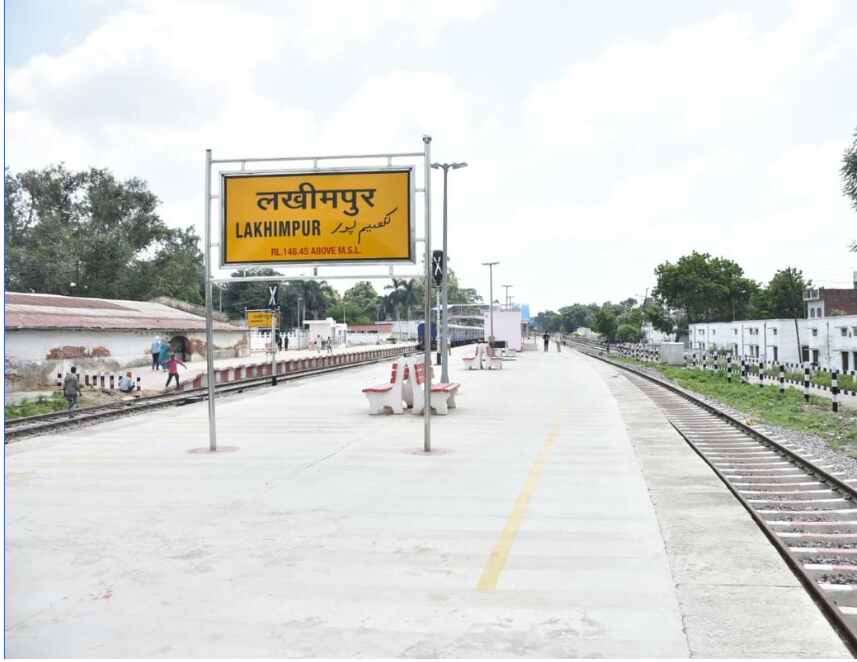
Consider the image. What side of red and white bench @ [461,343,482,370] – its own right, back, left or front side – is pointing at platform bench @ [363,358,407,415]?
left

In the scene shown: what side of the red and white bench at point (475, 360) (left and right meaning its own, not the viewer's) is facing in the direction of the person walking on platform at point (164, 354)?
front

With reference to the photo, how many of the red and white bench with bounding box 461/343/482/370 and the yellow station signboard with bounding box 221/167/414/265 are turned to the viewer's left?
1

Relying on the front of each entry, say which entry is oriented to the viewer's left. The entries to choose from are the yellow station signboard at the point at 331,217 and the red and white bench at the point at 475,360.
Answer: the red and white bench

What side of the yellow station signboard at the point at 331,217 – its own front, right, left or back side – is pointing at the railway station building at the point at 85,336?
back

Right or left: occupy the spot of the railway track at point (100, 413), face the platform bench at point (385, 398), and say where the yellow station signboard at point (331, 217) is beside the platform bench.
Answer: right

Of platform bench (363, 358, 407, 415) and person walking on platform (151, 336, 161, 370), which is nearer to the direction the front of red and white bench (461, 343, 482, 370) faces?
the person walking on platform

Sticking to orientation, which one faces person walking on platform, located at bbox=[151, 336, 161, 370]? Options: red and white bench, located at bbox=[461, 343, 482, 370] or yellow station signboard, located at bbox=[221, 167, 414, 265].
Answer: the red and white bench

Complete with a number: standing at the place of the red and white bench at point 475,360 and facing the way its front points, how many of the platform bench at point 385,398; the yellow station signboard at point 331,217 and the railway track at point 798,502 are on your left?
3

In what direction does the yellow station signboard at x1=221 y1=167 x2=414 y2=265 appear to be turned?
toward the camera

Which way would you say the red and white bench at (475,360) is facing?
to the viewer's left

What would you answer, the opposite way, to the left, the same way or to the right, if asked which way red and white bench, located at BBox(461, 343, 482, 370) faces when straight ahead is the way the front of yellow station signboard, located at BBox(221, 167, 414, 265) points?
to the right

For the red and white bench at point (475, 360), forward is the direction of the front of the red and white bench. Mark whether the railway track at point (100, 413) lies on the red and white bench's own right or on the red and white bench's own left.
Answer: on the red and white bench's own left

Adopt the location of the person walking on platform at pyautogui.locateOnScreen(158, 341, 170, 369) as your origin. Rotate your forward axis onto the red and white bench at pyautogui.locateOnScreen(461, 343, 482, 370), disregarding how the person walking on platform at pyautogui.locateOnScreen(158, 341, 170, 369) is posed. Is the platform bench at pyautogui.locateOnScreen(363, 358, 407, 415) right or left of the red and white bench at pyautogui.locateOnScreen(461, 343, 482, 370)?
right
